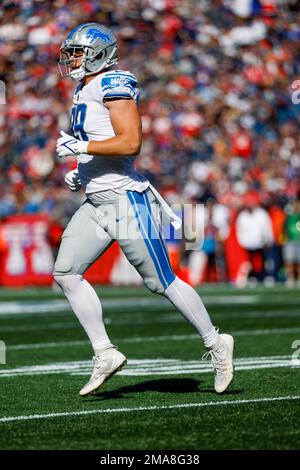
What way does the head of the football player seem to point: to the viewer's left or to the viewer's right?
to the viewer's left

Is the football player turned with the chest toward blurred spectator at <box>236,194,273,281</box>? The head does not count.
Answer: no

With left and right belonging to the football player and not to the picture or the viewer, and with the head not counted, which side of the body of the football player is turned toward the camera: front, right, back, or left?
left
